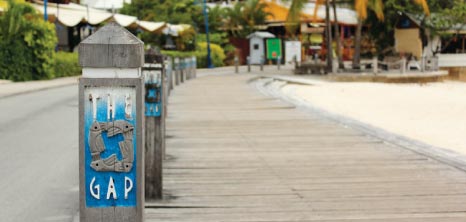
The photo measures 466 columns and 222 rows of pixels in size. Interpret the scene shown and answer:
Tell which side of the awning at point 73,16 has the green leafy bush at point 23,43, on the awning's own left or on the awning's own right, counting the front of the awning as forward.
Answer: on the awning's own right

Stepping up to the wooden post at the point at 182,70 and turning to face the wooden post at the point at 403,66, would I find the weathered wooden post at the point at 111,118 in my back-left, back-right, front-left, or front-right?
back-right

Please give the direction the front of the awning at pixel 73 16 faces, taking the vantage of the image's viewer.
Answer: facing the viewer and to the right of the viewer

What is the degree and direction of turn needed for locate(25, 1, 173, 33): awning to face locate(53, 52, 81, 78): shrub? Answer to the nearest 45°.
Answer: approximately 45° to its right

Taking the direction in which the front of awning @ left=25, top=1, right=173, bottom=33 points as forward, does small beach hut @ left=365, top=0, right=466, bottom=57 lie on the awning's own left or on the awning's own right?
on the awning's own left

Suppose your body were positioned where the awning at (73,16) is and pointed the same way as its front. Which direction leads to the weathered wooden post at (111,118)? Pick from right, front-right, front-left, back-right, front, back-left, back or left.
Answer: front-right

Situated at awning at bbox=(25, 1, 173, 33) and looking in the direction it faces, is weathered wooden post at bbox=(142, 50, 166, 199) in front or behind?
in front

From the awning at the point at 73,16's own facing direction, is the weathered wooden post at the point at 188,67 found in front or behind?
in front
